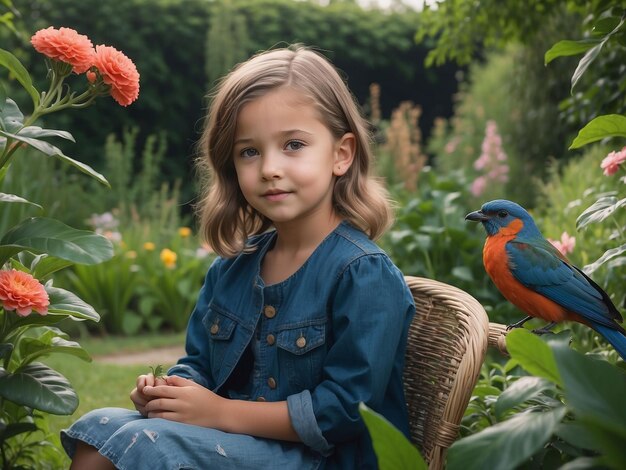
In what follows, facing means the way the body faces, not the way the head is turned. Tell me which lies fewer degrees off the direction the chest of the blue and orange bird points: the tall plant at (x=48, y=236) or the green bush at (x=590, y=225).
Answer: the tall plant

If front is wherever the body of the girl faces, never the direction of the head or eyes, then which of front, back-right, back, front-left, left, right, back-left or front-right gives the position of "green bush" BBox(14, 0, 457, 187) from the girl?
back-right

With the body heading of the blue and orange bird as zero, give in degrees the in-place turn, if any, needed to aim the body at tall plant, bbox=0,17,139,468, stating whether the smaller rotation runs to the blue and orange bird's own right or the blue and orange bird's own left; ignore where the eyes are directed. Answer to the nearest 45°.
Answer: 0° — it already faces it

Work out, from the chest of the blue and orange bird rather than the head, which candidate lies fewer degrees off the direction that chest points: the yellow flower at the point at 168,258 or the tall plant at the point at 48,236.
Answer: the tall plant

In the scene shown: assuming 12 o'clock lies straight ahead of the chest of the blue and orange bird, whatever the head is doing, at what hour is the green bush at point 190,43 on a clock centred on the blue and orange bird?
The green bush is roughly at 2 o'clock from the blue and orange bird.

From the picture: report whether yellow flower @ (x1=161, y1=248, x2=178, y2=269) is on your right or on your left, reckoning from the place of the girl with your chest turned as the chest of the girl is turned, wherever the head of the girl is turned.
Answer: on your right

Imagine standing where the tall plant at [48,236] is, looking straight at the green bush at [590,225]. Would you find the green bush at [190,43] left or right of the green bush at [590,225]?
left

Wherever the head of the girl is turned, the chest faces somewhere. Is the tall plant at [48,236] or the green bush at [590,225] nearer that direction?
the tall plant

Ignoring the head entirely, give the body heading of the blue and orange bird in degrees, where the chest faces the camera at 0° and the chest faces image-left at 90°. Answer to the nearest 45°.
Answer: approximately 90°

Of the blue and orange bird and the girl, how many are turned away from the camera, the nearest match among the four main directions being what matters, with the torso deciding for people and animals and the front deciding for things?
0

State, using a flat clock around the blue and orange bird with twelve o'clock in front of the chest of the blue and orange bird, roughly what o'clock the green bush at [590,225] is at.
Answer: The green bush is roughly at 3 o'clock from the blue and orange bird.
